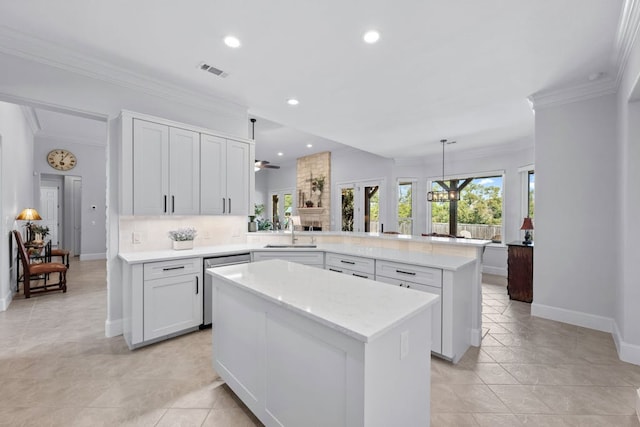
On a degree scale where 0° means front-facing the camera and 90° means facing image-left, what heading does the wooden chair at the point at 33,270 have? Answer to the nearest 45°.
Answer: approximately 270°

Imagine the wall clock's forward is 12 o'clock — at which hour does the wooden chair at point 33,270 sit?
The wooden chair is roughly at 12 o'clock from the wall clock.

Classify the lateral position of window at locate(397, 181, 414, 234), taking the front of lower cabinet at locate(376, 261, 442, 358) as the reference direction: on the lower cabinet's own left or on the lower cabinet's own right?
on the lower cabinet's own right

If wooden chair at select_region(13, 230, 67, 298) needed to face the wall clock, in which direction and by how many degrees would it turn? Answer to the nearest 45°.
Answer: approximately 90° to its left

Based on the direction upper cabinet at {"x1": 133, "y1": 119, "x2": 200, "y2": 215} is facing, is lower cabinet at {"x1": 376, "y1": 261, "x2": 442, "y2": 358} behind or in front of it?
in front

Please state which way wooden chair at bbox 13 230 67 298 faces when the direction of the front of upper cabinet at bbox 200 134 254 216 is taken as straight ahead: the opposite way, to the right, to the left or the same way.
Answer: to the left

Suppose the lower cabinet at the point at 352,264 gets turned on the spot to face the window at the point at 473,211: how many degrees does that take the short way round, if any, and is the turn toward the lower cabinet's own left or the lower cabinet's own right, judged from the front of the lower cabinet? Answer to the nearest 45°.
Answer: approximately 180°

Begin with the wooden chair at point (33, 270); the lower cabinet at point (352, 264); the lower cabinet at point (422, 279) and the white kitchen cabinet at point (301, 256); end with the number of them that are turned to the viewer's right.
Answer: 1

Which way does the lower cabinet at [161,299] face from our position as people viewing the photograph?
facing the viewer and to the right of the viewer

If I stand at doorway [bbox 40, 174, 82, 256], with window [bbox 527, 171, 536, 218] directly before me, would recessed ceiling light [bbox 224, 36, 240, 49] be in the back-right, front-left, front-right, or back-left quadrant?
front-right

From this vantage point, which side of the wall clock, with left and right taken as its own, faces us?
front

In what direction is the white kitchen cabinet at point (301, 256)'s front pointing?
toward the camera
